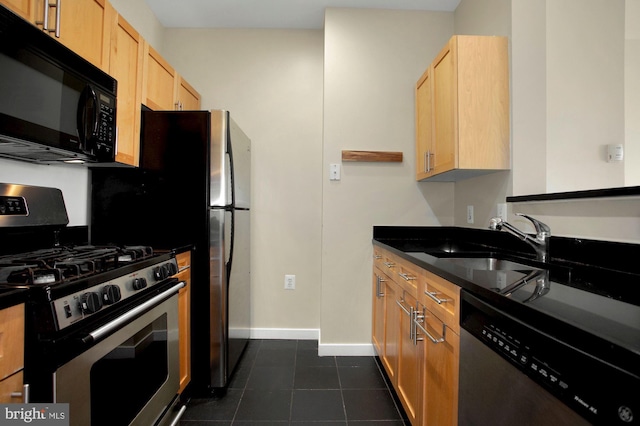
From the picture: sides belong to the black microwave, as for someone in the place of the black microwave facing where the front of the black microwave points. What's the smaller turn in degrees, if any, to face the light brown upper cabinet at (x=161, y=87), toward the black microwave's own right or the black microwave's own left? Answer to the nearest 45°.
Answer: approximately 90° to the black microwave's own left

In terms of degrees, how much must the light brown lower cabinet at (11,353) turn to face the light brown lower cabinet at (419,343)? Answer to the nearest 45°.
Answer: approximately 45° to its left

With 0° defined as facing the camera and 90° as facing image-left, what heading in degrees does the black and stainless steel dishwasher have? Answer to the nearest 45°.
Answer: approximately 45°

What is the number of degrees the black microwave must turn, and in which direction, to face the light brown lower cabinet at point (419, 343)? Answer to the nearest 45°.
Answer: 0° — it already faces it

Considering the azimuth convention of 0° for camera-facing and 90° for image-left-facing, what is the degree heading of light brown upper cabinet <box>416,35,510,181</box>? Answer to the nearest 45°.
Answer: approximately 90°

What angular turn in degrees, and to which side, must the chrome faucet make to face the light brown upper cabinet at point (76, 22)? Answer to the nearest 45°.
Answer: approximately 45° to its left

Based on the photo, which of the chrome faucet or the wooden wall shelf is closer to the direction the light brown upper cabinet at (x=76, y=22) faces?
the chrome faucet

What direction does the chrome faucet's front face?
to the viewer's left

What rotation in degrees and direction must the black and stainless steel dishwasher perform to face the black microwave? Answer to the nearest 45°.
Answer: approximately 45° to its right

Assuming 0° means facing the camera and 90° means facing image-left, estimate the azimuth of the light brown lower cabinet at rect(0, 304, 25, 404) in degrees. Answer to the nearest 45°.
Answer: approximately 315°

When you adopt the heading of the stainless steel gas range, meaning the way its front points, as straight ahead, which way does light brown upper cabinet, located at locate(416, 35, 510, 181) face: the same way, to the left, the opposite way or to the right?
the opposite way
